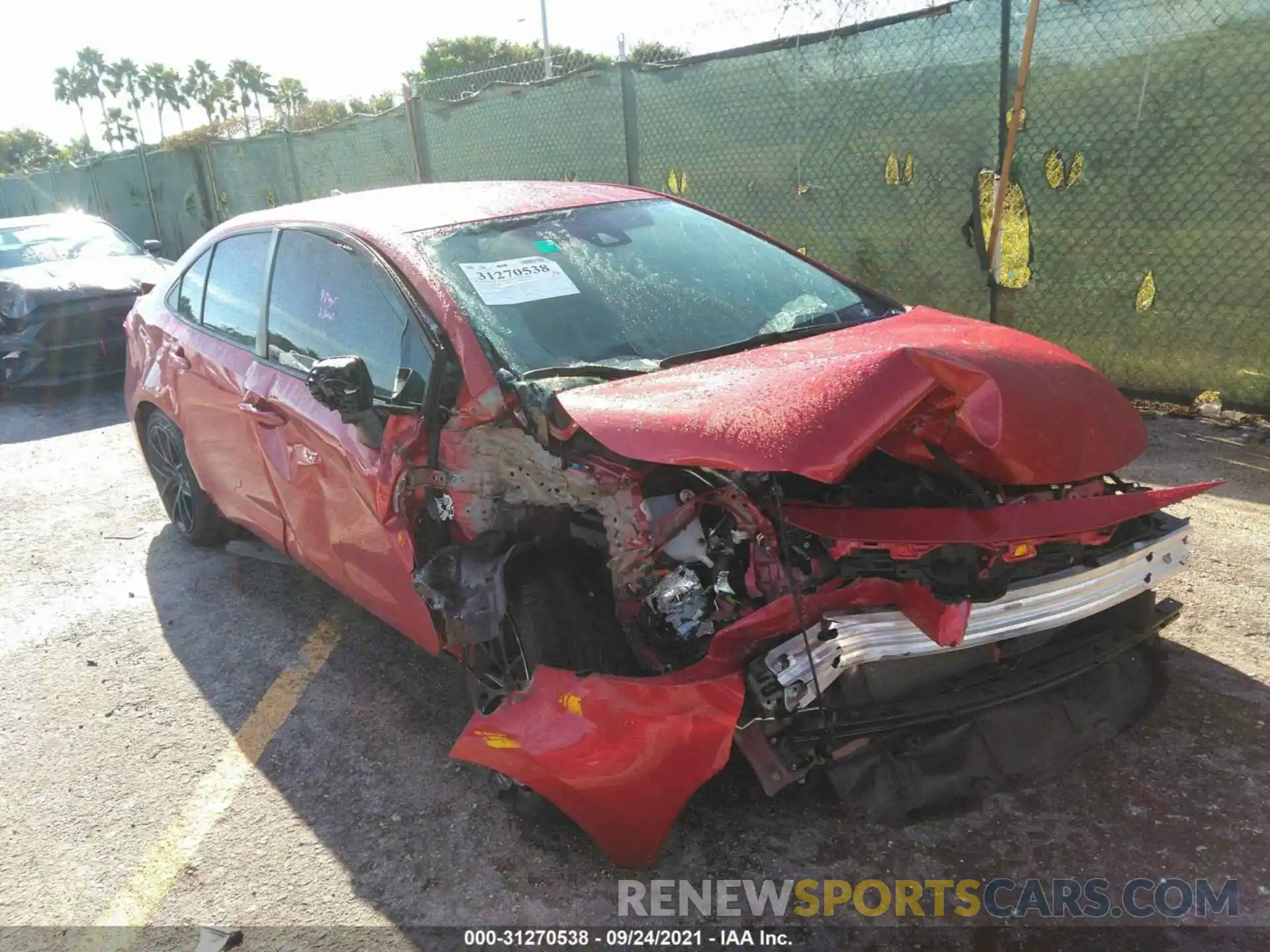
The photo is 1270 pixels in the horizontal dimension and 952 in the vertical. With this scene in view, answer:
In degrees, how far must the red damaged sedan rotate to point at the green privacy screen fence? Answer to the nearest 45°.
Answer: approximately 90° to its left
